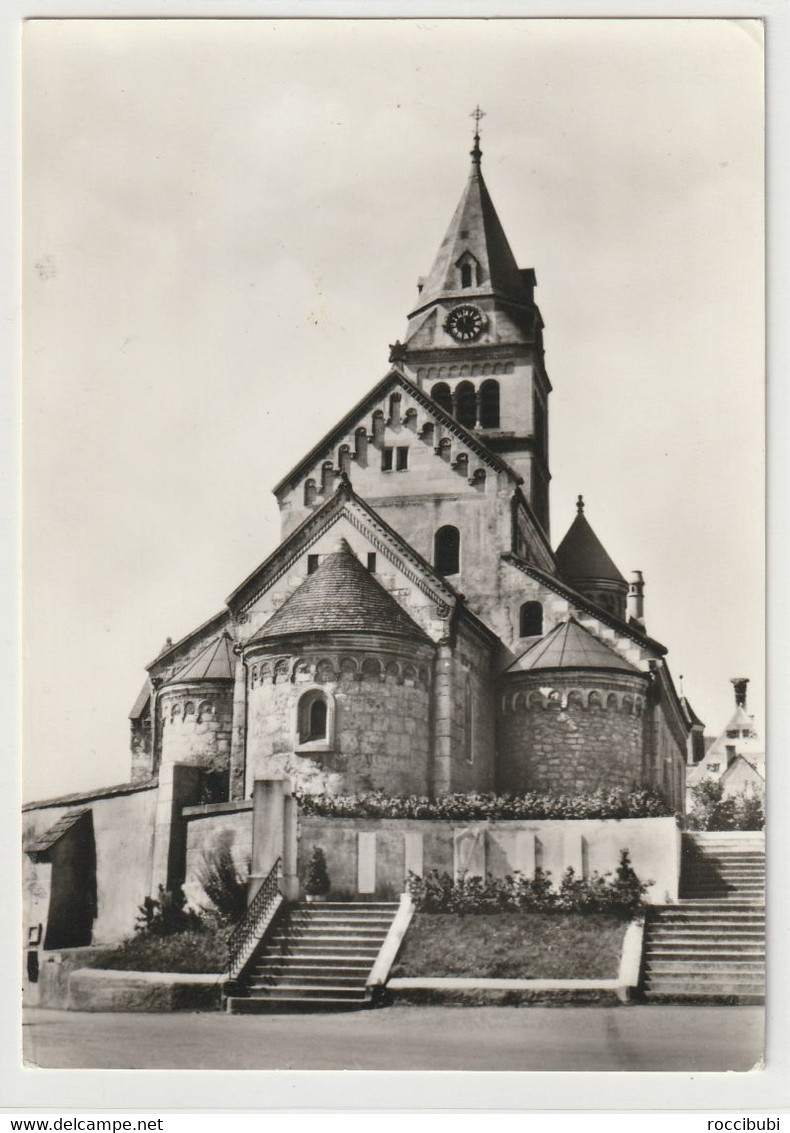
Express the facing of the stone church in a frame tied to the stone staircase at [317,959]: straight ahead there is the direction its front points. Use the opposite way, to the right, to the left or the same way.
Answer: the opposite way

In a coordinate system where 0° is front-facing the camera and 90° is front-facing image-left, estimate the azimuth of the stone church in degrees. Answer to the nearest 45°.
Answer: approximately 180°

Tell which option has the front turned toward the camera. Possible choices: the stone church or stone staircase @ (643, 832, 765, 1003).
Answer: the stone staircase

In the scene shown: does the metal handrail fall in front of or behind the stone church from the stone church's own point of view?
behind

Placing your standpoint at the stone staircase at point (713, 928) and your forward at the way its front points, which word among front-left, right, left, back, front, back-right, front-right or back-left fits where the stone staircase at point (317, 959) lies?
right

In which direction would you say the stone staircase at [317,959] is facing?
toward the camera

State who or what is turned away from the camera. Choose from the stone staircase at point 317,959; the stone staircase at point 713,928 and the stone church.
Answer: the stone church

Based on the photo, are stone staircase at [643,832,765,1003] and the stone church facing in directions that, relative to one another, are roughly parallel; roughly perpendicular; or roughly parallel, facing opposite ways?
roughly parallel, facing opposite ways

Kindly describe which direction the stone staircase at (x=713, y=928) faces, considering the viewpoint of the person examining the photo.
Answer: facing the viewer

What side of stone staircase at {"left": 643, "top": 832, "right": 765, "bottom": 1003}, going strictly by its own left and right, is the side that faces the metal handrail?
right

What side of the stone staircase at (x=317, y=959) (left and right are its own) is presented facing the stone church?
back

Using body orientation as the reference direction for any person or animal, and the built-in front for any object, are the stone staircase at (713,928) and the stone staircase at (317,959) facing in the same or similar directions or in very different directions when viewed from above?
same or similar directions
